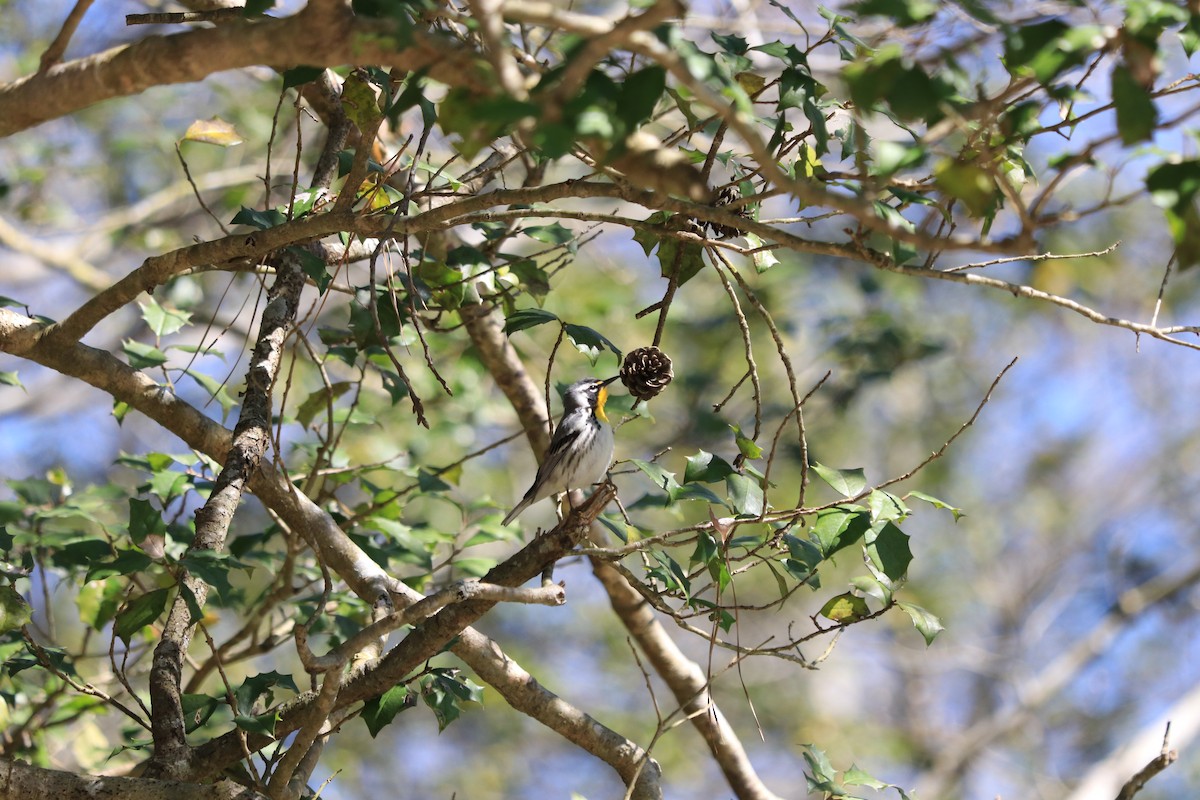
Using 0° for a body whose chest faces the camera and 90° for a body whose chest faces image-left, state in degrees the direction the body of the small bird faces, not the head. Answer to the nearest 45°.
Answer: approximately 270°

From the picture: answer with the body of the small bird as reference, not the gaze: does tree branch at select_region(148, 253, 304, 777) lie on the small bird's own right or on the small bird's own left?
on the small bird's own right

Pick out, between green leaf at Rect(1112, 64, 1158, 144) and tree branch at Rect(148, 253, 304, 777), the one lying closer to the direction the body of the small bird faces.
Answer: the green leaf

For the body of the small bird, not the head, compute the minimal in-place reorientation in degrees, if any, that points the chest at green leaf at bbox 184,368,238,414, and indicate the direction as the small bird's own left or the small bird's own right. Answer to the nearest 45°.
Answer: approximately 135° to the small bird's own right
